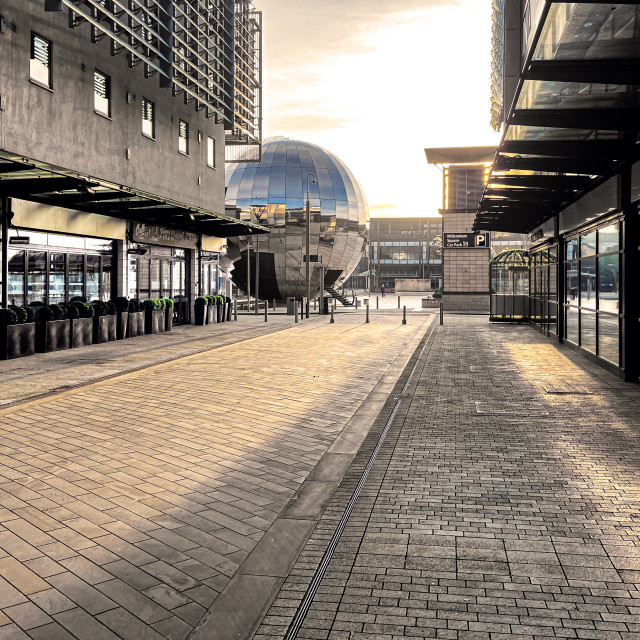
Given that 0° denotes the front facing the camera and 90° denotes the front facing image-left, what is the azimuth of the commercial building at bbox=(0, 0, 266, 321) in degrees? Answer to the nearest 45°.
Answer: approximately 315°

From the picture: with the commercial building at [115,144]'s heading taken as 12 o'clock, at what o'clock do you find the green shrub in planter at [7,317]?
The green shrub in planter is roughly at 2 o'clock from the commercial building.

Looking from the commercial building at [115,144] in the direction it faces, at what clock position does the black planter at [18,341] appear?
The black planter is roughly at 2 o'clock from the commercial building.

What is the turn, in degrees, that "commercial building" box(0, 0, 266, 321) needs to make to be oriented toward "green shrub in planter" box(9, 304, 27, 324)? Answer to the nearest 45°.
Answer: approximately 45° to its right
